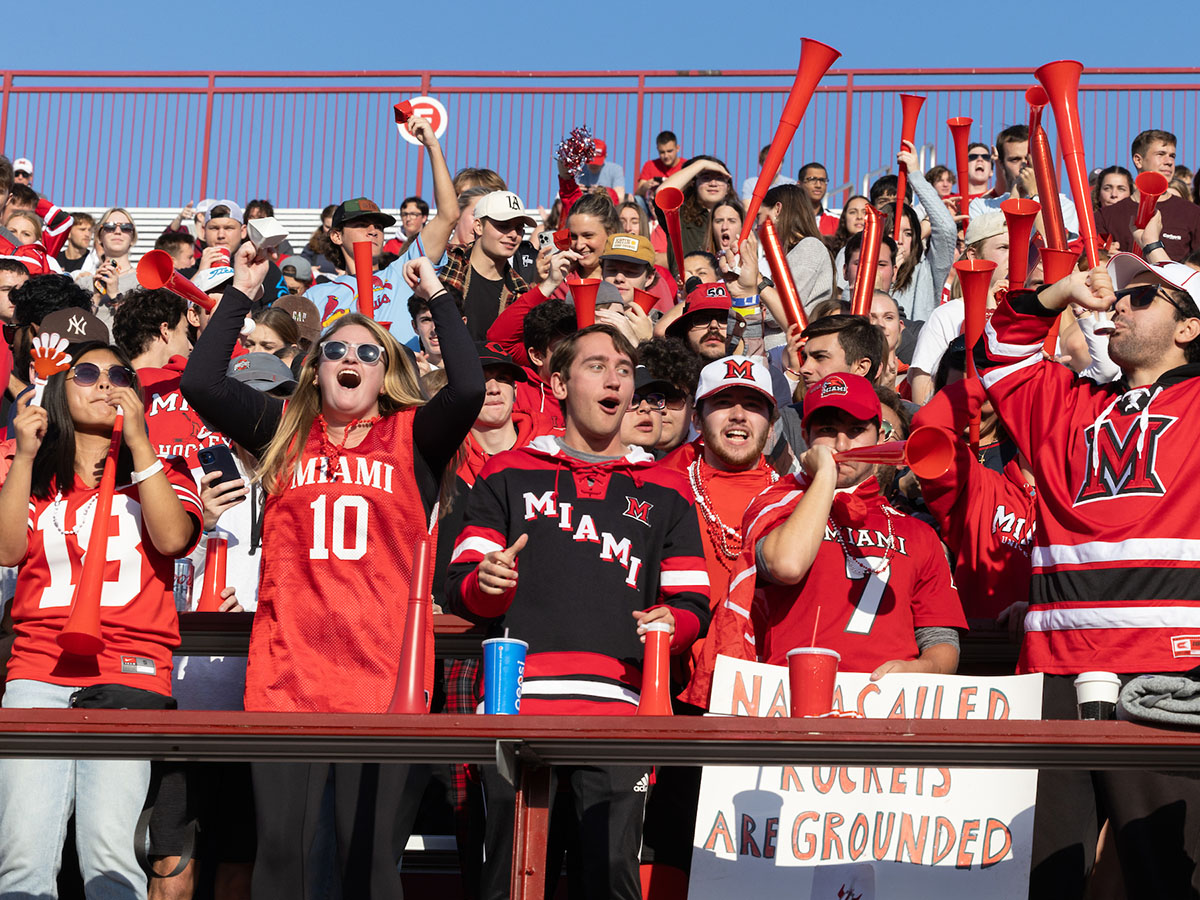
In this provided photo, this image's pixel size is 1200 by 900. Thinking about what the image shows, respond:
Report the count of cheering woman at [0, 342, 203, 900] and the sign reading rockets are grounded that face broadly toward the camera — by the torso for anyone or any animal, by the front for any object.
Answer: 2

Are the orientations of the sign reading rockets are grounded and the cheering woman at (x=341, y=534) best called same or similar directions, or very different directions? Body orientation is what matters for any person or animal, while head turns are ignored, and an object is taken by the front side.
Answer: same or similar directions

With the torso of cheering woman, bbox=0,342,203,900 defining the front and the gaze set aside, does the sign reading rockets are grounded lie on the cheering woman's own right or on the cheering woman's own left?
on the cheering woman's own left

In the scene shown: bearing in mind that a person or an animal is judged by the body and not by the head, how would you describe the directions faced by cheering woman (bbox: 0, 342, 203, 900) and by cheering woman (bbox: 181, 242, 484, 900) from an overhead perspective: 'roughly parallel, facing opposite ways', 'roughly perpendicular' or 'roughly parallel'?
roughly parallel

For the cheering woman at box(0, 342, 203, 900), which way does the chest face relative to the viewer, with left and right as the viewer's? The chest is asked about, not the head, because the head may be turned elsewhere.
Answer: facing the viewer

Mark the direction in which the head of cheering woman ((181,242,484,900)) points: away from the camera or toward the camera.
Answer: toward the camera

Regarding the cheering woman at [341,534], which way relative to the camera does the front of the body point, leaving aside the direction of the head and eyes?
toward the camera

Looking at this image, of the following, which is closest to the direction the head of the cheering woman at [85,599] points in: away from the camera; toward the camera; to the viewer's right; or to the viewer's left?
toward the camera

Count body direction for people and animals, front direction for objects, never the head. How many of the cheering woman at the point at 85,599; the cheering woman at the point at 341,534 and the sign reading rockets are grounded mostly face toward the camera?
3

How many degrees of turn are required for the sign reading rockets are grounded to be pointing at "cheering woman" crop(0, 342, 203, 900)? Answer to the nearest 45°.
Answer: approximately 90° to its right

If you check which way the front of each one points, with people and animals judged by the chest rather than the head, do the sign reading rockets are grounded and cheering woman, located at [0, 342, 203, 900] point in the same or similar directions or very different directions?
same or similar directions

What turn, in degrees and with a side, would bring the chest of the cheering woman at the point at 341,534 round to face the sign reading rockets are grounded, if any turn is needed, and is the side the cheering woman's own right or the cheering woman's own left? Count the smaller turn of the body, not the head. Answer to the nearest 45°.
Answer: approximately 90° to the cheering woman's own left

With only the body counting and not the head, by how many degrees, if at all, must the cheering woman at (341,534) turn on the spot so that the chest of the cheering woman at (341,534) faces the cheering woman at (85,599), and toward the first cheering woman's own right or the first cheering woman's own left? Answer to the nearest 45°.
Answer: approximately 135° to the first cheering woman's own right
